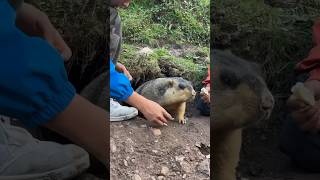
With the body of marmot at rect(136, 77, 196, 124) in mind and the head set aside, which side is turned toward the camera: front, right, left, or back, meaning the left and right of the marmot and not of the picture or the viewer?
right
